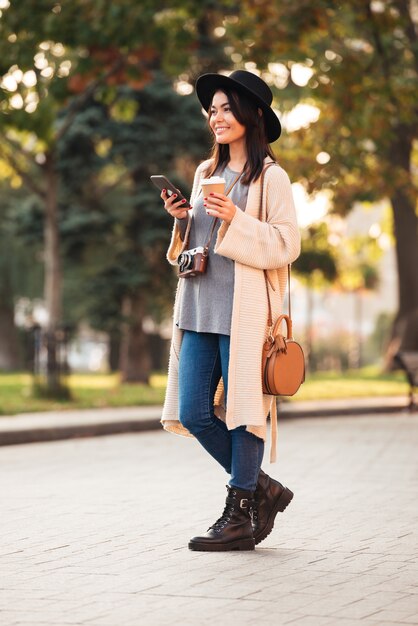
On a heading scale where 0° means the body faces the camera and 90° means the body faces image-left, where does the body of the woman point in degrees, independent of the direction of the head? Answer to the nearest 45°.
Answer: approximately 45°

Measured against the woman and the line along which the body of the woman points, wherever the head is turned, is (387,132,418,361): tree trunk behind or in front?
behind

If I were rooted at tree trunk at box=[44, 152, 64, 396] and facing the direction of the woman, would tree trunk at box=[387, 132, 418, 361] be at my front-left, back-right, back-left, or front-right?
back-left

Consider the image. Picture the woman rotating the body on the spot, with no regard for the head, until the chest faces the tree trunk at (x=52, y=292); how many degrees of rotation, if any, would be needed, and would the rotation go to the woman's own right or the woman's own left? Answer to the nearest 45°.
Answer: approximately 135° to the woman's own right
